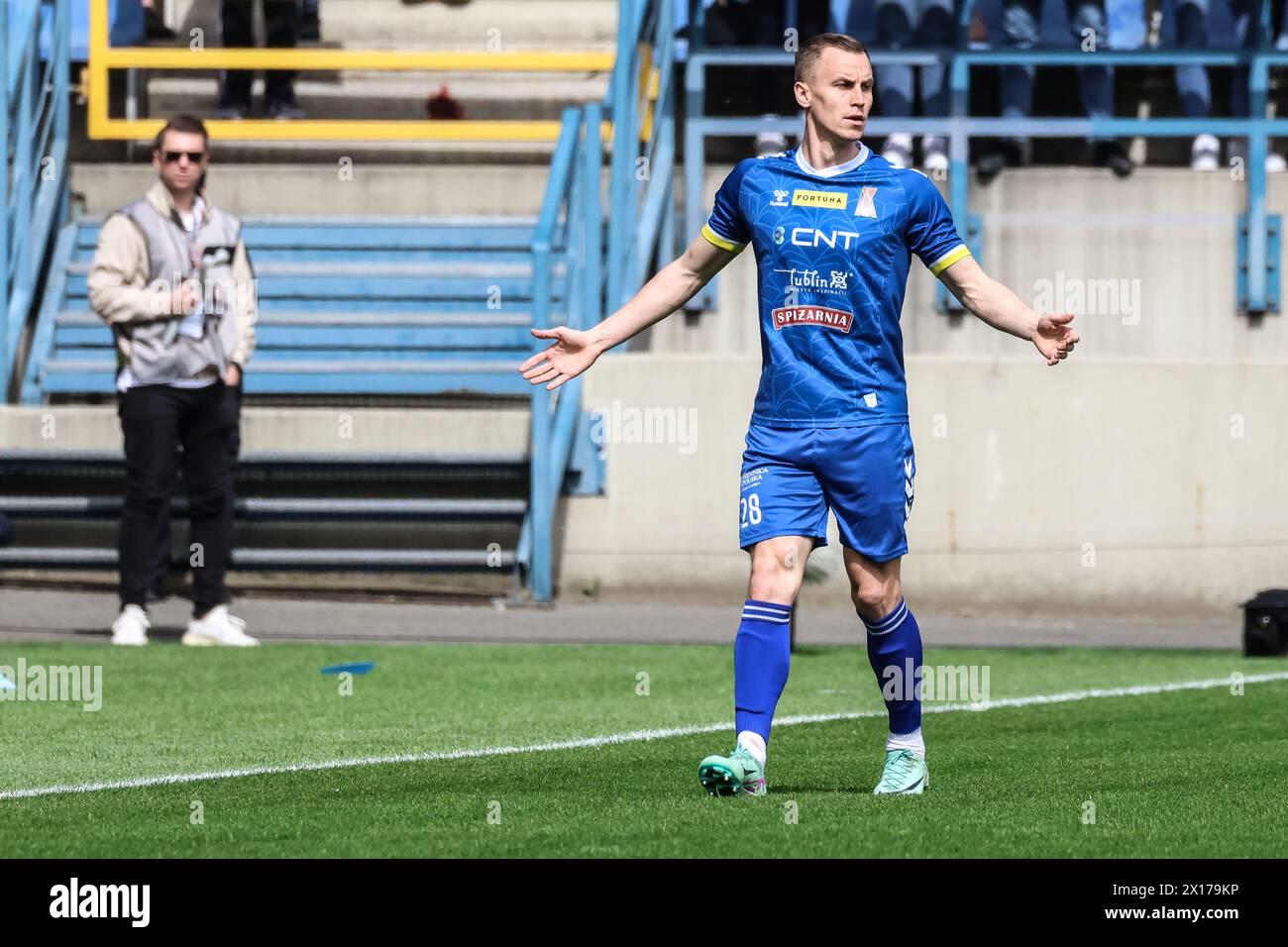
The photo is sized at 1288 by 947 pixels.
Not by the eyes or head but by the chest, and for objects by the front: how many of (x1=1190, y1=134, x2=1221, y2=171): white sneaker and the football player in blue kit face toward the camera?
2

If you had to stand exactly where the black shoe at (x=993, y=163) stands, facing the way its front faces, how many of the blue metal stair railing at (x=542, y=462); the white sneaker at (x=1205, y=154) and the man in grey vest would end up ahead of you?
2

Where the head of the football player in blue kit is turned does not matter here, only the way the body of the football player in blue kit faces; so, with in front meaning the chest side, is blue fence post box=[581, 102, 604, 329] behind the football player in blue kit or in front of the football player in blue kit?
behind

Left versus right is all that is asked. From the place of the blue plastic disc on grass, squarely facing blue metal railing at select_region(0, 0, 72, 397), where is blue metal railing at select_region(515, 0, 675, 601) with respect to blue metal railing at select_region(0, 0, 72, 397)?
right

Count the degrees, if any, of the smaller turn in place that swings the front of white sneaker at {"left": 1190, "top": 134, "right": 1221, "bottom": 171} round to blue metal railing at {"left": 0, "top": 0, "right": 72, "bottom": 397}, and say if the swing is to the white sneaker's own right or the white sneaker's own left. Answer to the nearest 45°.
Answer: approximately 90° to the white sneaker's own right

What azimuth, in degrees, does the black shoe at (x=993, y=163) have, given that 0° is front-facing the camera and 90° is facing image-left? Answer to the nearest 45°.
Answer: approximately 45°

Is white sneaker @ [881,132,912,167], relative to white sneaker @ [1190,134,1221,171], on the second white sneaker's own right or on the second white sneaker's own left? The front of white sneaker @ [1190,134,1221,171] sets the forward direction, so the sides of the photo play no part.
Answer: on the second white sneaker's own right
